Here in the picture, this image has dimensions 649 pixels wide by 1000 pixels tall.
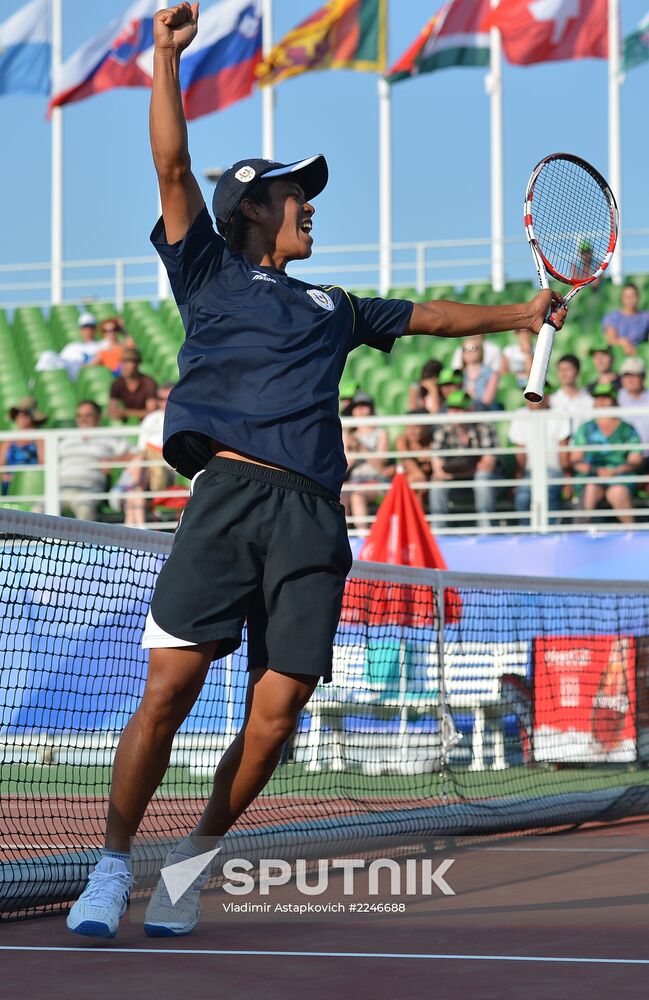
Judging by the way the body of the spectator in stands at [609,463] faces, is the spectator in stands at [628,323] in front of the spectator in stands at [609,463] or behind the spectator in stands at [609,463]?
behind

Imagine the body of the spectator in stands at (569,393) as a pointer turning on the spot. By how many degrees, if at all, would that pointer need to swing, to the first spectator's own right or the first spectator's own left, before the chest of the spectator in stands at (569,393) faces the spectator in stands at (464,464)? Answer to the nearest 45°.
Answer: approximately 45° to the first spectator's own right

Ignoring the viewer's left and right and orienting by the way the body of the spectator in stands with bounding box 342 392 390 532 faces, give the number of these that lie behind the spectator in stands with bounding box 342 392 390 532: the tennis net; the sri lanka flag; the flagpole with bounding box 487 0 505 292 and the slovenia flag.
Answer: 3

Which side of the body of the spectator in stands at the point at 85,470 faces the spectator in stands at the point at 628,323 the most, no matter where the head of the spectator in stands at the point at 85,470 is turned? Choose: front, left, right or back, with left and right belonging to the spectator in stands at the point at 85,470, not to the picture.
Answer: left

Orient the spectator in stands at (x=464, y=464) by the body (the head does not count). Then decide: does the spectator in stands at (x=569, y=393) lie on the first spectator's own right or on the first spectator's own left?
on the first spectator's own left

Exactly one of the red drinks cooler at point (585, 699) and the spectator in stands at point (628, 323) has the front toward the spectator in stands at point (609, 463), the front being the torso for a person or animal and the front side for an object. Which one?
the spectator in stands at point (628, 323)

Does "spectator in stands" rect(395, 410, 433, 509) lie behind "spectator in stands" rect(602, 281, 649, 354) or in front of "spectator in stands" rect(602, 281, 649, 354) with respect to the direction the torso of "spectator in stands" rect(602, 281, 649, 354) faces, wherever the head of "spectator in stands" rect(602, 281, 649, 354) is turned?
in front

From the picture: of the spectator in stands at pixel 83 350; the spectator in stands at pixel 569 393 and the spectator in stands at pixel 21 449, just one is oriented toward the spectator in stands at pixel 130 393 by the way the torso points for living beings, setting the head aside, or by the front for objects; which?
the spectator in stands at pixel 83 350

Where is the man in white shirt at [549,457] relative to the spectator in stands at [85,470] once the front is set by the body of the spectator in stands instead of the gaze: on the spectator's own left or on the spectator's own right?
on the spectator's own left
